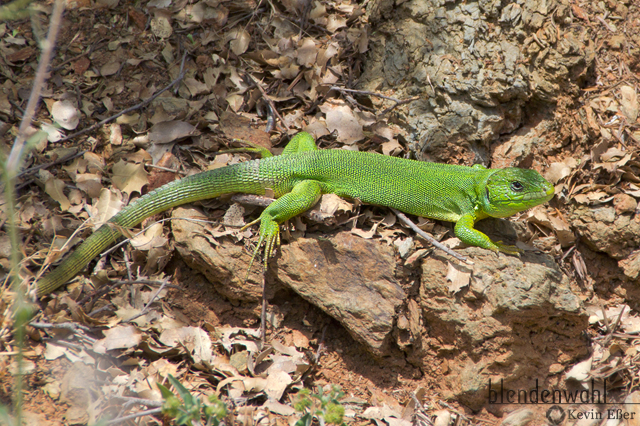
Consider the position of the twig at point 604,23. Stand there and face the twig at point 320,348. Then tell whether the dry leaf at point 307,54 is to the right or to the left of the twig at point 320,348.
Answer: right

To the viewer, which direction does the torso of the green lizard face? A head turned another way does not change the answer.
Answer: to the viewer's right

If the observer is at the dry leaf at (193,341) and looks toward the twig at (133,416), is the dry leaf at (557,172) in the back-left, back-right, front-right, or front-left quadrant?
back-left

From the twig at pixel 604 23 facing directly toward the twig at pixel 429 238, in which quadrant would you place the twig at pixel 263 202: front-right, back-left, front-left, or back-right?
front-right

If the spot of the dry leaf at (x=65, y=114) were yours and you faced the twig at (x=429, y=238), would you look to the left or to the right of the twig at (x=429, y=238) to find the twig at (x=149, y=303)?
right

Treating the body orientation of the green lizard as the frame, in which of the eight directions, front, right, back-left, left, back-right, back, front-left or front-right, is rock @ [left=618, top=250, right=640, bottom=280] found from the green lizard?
front

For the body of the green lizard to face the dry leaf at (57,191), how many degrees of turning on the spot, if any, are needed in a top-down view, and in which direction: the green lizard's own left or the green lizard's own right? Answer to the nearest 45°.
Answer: approximately 180°

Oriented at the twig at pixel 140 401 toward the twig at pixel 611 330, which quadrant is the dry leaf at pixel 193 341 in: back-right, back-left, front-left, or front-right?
front-left

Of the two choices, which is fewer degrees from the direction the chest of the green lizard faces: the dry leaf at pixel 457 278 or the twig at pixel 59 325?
the dry leaf

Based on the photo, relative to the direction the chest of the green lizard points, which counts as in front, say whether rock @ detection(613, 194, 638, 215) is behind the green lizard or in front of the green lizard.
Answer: in front

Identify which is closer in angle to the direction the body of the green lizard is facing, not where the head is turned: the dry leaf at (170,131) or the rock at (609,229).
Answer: the rock

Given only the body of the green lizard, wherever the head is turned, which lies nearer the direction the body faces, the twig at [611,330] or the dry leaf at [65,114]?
the twig

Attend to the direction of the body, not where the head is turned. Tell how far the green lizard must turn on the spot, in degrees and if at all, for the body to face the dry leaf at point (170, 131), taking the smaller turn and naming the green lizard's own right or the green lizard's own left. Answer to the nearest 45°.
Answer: approximately 135° to the green lizard's own left

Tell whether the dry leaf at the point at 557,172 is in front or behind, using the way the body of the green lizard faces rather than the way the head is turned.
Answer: in front

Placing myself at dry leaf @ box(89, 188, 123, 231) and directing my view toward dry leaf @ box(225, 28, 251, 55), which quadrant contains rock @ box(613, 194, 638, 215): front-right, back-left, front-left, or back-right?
front-right
